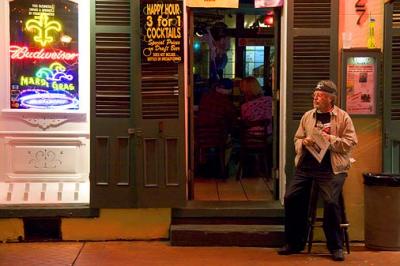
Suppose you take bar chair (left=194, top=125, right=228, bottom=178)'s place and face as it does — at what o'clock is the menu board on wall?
The menu board on wall is roughly at 5 o'clock from the bar chair.

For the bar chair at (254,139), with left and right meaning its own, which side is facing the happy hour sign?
back

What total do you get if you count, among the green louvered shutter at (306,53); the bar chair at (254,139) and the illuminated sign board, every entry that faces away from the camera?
1

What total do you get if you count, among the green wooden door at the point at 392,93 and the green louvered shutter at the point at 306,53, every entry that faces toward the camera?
2

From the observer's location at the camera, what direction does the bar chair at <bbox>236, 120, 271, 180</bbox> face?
facing away from the viewer

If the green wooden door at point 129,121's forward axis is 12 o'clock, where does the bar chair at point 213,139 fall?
The bar chair is roughly at 7 o'clock from the green wooden door.

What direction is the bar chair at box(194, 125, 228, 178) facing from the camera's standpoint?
away from the camera

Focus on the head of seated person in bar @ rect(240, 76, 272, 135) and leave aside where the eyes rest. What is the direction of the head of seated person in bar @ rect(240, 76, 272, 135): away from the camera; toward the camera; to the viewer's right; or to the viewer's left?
away from the camera

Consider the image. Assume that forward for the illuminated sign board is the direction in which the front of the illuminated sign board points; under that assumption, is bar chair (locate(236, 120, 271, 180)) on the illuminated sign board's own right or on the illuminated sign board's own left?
on the illuminated sign board's own left

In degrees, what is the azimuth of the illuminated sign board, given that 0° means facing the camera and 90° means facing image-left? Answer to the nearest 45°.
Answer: approximately 0°

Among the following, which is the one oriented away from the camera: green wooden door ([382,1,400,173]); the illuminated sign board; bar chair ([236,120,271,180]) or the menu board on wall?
the bar chair
